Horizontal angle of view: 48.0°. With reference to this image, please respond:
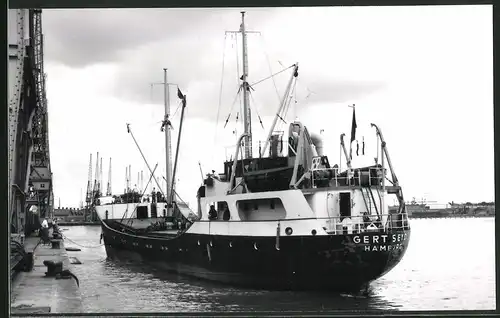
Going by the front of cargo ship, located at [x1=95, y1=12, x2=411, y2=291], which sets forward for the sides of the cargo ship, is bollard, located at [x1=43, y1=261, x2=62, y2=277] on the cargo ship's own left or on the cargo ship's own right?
on the cargo ship's own left

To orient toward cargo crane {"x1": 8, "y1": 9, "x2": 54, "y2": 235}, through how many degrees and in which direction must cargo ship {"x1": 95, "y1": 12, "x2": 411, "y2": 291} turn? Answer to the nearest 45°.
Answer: approximately 45° to its left

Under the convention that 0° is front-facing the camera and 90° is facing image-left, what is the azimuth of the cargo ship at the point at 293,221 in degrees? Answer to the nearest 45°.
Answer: approximately 135°
